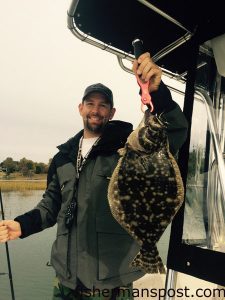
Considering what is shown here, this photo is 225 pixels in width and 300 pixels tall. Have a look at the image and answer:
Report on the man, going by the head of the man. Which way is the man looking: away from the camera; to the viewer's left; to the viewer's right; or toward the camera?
toward the camera

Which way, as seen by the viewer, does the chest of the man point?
toward the camera
